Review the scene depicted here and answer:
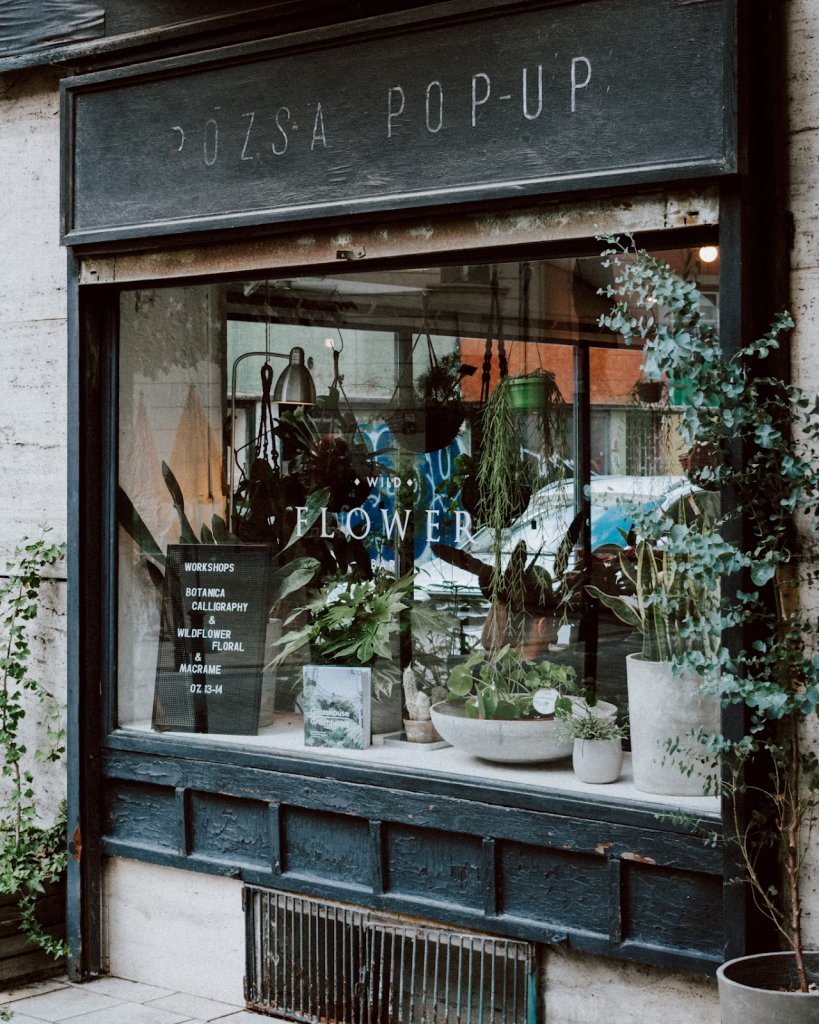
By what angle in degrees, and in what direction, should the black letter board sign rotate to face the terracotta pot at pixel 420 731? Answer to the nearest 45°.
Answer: approximately 45° to its left

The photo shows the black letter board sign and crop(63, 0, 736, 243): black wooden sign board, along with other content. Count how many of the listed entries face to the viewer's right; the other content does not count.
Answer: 0

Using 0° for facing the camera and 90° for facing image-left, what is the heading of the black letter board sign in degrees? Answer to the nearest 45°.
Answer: approximately 0°

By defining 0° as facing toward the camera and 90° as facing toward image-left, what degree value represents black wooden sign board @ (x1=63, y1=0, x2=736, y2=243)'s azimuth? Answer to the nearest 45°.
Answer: approximately 45°

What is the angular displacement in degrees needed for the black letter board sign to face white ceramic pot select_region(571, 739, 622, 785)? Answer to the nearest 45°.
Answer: approximately 45° to its left

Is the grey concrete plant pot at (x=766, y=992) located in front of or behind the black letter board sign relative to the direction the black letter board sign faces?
in front
